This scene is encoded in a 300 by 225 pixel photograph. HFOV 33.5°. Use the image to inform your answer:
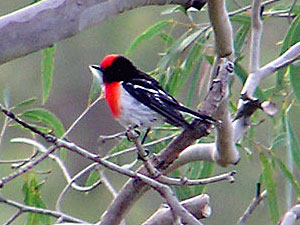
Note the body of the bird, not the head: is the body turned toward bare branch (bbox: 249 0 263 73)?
no

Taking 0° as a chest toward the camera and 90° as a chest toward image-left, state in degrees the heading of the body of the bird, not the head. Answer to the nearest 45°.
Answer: approximately 90°

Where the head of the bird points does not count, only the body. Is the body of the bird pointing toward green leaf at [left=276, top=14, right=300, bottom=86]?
no

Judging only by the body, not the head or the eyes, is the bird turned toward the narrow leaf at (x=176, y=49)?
no
